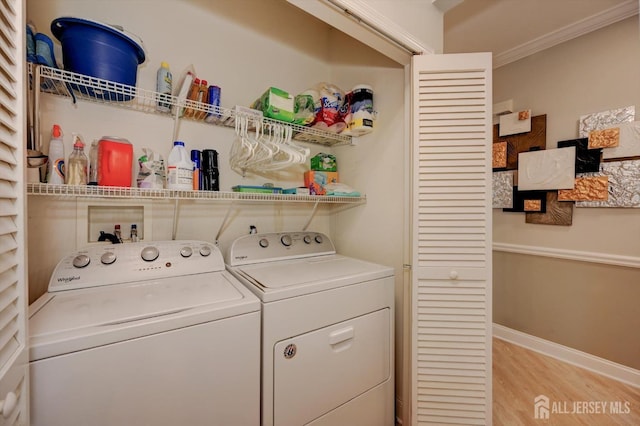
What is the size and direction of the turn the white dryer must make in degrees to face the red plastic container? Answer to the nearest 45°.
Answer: approximately 135° to its right

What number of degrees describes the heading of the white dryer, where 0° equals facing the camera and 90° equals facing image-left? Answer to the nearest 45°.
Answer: approximately 315°

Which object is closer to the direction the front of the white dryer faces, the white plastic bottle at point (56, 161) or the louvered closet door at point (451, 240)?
the louvered closet door

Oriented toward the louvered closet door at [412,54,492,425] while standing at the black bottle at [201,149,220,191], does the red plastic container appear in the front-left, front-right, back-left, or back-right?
back-right

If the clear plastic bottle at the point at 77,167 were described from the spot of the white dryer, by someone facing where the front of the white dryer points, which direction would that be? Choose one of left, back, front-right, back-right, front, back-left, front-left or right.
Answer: back-right
